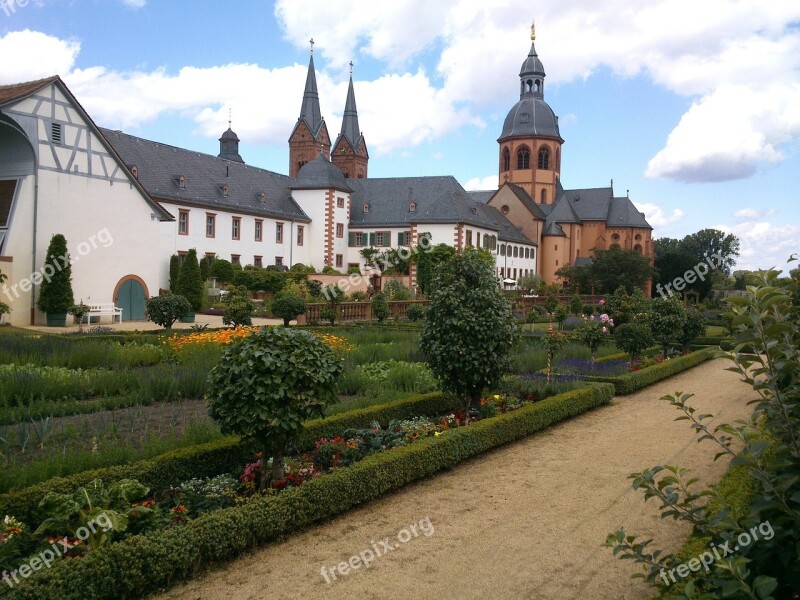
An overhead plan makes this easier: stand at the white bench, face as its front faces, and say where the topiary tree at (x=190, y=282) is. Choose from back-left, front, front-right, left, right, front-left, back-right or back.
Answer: back-left

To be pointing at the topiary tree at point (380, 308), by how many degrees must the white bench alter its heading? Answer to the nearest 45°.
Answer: approximately 90° to its left

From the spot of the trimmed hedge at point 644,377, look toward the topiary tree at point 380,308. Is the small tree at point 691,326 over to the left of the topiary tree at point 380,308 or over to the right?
right

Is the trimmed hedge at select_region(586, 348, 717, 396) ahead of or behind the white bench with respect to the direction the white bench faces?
ahead

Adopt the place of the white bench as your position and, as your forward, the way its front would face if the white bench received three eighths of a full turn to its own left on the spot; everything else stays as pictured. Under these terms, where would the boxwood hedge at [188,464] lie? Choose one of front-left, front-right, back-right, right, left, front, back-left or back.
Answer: back-right

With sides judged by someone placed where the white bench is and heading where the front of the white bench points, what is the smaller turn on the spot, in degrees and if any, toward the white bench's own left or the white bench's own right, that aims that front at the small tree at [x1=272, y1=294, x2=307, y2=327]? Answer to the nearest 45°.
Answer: approximately 45° to the white bench's own left

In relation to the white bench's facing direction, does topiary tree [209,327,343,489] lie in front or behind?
in front

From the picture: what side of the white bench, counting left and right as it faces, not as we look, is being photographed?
front

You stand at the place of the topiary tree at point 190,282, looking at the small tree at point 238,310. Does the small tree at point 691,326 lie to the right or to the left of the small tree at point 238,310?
left

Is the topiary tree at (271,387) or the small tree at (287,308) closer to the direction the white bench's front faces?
the topiary tree

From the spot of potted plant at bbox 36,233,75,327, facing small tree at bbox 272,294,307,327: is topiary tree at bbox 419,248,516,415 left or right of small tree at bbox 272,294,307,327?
right

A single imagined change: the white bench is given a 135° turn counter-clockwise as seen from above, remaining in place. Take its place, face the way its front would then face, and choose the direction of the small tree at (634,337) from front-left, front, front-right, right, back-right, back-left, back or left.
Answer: right

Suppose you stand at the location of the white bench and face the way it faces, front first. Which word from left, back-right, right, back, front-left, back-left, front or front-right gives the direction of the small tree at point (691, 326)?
front-left

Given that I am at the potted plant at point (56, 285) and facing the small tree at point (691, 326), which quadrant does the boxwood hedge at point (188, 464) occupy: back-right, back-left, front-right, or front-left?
front-right

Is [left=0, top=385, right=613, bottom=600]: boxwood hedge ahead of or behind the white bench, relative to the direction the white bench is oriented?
ahead
